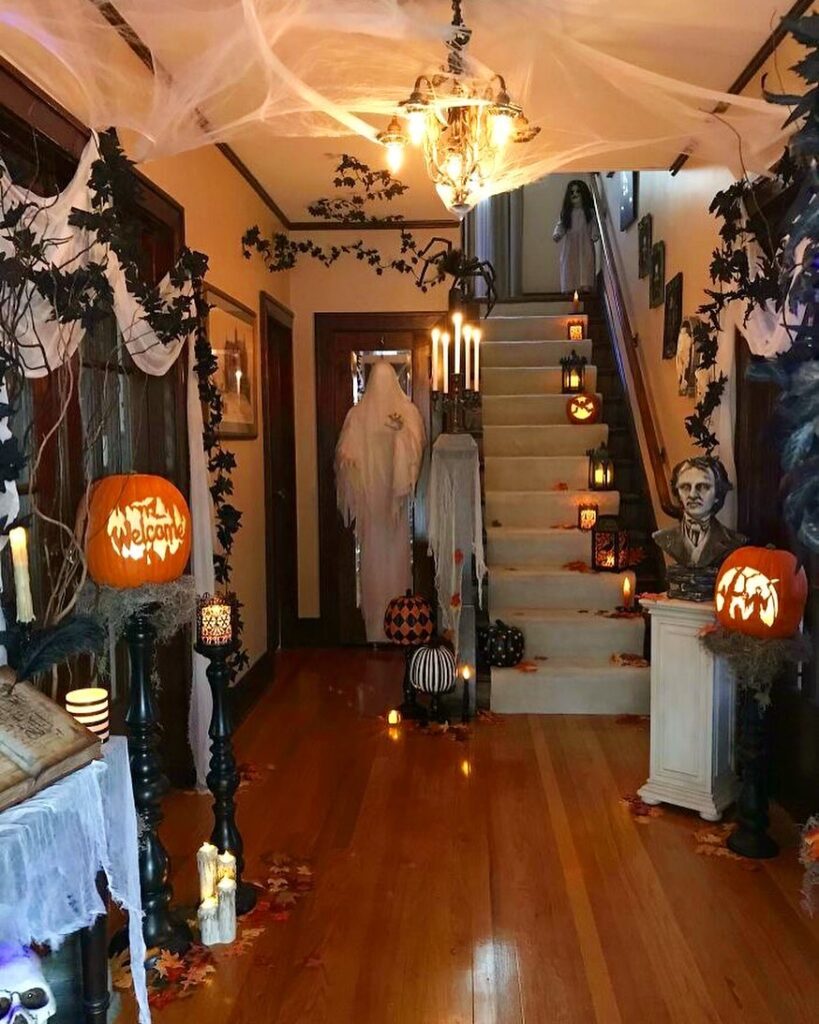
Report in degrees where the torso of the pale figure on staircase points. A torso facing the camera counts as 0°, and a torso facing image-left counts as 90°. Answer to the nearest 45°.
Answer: approximately 0°

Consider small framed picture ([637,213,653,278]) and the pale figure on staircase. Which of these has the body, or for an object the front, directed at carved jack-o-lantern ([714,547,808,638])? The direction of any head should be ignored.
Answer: the pale figure on staircase

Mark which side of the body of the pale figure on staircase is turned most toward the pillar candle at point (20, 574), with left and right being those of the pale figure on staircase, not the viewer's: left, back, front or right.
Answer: front

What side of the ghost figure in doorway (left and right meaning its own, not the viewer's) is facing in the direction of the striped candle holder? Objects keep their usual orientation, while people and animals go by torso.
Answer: front

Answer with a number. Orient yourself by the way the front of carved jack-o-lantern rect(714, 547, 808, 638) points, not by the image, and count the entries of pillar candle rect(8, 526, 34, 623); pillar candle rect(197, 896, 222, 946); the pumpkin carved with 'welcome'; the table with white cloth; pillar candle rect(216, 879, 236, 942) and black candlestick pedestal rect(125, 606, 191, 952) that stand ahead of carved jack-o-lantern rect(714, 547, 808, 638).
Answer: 6

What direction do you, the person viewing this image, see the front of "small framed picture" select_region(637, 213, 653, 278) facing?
facing to the left of the viewer

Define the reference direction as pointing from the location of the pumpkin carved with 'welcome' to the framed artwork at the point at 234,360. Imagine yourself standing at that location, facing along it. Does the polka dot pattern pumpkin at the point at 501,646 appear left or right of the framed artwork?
right

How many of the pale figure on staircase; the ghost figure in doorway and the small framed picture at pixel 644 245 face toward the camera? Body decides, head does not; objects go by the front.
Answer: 2

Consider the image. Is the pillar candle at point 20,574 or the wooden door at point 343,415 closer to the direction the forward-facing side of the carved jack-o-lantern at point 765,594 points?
the pillar candle
